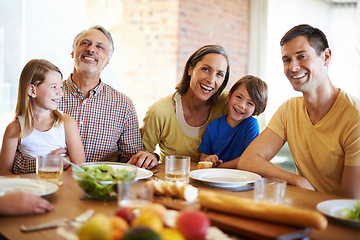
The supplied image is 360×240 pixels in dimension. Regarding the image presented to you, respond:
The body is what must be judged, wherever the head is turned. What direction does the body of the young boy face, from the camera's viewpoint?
toward the camera

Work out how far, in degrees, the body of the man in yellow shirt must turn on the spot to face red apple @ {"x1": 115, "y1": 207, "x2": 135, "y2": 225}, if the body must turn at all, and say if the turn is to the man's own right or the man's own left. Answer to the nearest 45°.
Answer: approximately 45° to the man's own left

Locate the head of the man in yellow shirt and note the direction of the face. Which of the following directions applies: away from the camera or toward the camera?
toward the camera

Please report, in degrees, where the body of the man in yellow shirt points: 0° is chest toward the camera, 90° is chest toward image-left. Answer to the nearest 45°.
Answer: approximately 45°

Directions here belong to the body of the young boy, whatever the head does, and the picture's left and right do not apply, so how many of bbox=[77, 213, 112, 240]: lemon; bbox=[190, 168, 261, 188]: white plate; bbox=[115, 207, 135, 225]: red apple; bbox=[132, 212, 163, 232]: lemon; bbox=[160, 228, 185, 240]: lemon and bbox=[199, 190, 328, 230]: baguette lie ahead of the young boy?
6

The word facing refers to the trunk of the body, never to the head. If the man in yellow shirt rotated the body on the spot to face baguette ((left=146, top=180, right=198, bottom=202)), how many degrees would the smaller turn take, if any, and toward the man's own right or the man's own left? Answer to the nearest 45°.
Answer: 0° — they already face it

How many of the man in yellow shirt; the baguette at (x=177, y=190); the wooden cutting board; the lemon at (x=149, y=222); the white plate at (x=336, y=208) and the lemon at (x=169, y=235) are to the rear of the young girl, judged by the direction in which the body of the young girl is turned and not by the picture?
0

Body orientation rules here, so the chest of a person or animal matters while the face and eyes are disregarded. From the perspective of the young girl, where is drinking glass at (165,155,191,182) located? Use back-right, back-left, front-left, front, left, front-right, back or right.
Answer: front

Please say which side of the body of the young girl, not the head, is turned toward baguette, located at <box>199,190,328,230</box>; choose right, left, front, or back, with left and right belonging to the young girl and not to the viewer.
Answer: front

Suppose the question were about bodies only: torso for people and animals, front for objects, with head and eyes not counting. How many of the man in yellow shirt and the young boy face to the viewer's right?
0

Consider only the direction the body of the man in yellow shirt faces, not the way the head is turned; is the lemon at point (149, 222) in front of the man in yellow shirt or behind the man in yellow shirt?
in front

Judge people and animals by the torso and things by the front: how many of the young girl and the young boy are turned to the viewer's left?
0

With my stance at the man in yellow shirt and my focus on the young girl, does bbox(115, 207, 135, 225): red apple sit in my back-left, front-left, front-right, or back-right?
front-left

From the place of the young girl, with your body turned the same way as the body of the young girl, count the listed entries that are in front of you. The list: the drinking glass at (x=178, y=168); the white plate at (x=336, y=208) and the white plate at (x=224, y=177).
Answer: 3

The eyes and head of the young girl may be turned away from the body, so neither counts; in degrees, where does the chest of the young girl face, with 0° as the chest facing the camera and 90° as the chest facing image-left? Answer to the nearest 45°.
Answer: approximately 315°

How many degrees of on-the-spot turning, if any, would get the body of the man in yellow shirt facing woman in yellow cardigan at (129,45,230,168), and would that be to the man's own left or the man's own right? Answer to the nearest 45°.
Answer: approximately 90° to the man's own right

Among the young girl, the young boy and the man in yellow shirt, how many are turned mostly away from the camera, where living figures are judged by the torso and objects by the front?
0

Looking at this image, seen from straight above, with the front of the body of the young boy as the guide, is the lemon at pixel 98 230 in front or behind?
in front
